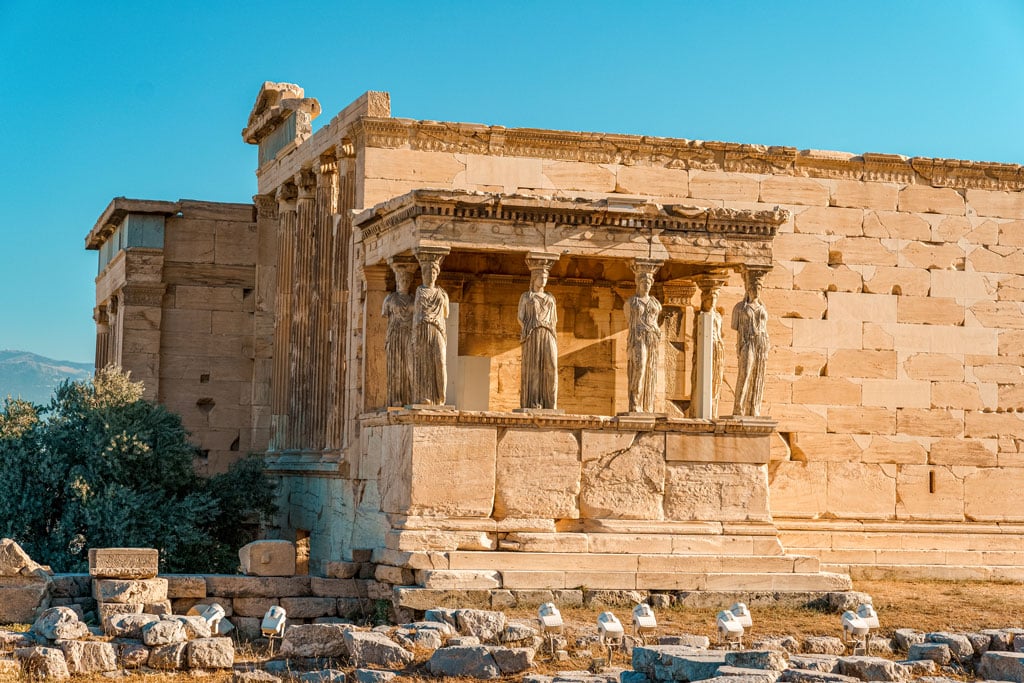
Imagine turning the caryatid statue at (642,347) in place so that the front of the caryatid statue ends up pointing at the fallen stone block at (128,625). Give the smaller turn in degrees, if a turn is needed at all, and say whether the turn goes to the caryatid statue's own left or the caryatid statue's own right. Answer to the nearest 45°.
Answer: approximately 45° to the caryatid statue's own right

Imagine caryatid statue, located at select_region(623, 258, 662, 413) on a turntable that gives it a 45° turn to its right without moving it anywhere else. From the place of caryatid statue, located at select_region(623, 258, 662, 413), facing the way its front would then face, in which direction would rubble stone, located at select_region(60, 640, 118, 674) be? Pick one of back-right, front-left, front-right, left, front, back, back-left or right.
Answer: front

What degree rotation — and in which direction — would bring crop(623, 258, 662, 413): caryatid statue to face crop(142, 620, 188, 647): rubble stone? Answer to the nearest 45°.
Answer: approximately 45° to its right

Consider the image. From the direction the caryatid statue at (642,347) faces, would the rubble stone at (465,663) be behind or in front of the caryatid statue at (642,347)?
in front

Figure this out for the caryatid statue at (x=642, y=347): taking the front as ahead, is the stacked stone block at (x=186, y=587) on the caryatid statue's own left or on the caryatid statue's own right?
on the caryatid statue's own right

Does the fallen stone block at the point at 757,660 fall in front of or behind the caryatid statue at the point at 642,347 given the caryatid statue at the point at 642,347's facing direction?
in front
